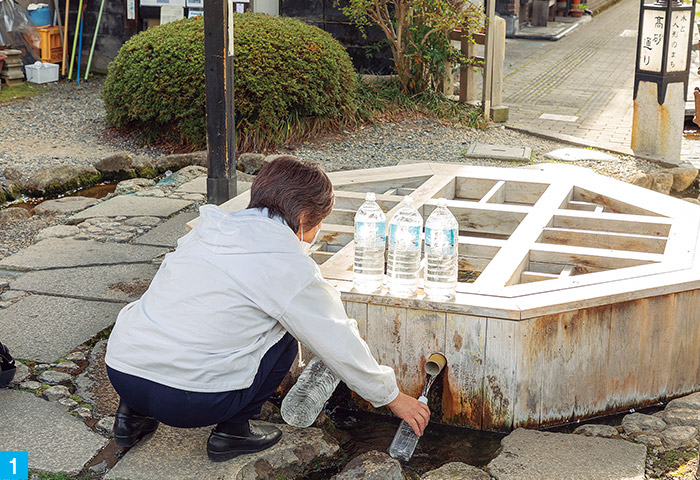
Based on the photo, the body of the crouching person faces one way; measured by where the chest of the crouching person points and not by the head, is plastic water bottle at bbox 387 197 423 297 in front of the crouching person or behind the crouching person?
in front

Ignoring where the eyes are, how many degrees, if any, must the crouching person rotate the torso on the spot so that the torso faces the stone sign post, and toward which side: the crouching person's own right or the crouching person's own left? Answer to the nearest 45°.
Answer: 0° — they already face it

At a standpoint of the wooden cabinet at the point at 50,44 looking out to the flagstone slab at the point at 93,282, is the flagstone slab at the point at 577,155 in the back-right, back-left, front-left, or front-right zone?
front-left

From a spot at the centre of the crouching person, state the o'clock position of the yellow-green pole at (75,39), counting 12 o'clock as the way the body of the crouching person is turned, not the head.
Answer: The yellow-green pole is roughly at 10 o'clock from the crouching person.

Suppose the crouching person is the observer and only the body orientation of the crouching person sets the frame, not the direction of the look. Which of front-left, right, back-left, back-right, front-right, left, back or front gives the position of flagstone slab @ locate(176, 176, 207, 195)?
front-left

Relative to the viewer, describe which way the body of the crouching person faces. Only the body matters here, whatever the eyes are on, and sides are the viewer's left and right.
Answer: facing away from the viewer and to the right of the viewer

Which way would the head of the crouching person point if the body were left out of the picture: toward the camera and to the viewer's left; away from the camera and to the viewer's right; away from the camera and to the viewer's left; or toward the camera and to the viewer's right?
away from the camera and to the viewer's right

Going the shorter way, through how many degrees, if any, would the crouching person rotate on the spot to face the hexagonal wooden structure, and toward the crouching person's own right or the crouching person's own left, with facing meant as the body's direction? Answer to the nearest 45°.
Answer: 0° — they already face it
